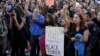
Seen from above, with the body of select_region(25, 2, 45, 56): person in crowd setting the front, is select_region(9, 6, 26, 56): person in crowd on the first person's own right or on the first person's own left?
on the first person's own right

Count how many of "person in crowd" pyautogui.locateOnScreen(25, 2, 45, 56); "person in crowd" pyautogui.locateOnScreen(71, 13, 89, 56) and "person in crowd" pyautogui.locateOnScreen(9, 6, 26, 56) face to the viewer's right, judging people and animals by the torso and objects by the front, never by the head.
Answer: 0

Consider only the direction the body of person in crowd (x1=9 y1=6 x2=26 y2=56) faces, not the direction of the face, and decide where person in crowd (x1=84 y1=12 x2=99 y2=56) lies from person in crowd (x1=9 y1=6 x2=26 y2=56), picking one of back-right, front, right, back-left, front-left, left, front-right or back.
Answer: left

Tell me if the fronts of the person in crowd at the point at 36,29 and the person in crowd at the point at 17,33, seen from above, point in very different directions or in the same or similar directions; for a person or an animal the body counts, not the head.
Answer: same or similar directions

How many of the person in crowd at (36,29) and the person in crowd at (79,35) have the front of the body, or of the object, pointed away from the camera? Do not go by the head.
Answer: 0

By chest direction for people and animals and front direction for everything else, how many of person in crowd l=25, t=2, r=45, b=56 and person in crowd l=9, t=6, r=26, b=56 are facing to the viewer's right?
0

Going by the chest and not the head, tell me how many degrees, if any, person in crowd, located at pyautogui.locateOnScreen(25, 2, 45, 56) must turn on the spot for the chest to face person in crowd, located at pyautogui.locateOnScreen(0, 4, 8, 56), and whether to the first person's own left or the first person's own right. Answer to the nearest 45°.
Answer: approximately 45° to the first person's own right

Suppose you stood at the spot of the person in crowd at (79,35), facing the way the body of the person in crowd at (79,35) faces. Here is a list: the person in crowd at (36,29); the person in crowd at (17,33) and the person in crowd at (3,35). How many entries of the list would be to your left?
0

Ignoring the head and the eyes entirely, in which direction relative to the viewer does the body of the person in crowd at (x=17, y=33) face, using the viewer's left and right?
facing the viewer and to the left of the viewer

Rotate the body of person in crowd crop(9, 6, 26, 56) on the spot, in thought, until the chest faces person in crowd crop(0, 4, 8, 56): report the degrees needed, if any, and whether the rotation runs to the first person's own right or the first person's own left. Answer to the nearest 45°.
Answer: approximately 45° to the first person's own right

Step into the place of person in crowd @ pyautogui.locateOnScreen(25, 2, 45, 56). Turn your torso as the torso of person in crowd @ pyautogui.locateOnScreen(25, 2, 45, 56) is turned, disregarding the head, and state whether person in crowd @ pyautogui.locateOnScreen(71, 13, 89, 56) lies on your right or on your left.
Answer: on your left
